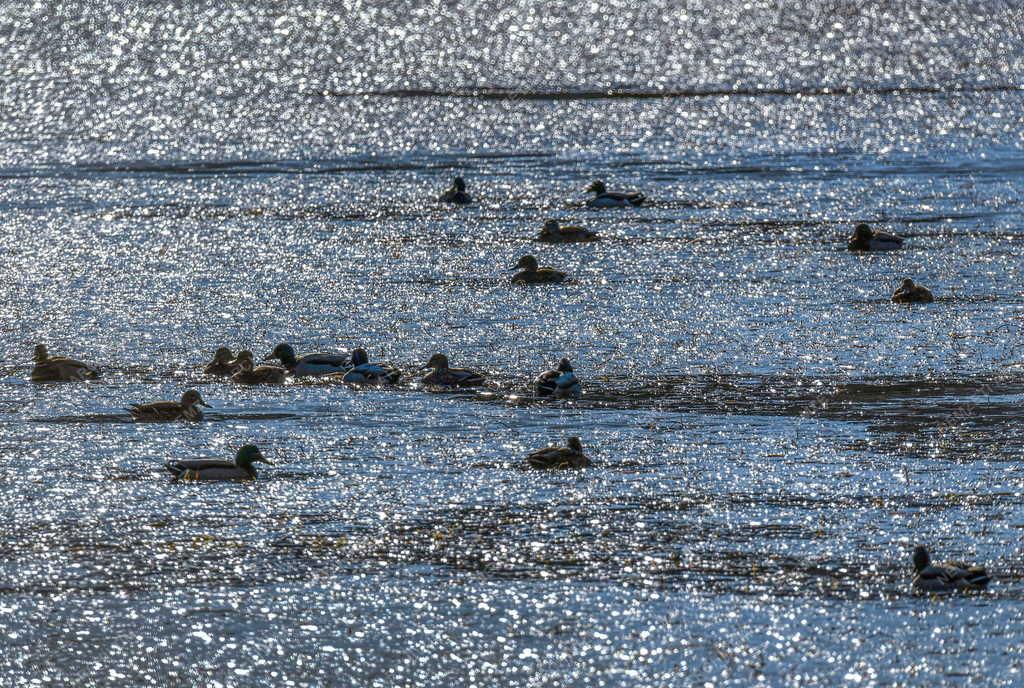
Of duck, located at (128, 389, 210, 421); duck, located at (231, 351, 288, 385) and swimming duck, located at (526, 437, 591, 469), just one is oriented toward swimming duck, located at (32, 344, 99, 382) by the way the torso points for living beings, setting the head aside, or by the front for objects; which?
duck, located at (231, 351, 288, 385)

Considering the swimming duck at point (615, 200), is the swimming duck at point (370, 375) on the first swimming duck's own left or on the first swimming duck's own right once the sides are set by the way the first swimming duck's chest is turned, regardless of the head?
on the first swimming duck's own left

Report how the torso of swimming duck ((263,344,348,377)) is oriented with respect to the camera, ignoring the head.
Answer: to the viewer's left

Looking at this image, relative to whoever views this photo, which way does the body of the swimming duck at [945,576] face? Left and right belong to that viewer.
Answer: facing to the left of the viewer

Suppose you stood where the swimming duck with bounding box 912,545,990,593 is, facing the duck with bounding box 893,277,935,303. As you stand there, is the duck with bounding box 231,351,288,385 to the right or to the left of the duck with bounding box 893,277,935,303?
left

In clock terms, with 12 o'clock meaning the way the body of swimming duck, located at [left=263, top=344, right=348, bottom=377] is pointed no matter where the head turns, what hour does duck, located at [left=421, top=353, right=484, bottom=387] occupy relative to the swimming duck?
The duck is roughly at 7 o'clock from the swimming duck.

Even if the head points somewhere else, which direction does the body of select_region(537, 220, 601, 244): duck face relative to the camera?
to the viewer's left

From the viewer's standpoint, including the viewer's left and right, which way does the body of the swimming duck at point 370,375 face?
facing to the left of the viewer

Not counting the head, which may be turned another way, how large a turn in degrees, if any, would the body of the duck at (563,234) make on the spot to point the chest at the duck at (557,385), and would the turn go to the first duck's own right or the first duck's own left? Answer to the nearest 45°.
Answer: approximately 90° to the first duck's own left

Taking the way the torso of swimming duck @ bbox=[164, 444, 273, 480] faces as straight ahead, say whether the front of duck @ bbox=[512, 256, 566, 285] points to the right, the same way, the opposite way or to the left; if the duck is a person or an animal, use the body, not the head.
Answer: the opposite way

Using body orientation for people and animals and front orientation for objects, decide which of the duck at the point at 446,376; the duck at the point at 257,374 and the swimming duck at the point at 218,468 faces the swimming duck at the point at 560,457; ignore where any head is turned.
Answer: the swimming duck at the point at 218,468

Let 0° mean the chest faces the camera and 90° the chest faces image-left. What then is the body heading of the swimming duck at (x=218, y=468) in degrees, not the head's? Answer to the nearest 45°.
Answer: approximately 270°

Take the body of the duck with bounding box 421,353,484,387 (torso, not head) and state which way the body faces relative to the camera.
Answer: to the viewer's left

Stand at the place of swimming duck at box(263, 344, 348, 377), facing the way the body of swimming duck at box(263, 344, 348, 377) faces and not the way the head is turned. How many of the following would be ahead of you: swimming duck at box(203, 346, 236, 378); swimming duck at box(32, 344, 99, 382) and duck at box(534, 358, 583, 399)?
2
